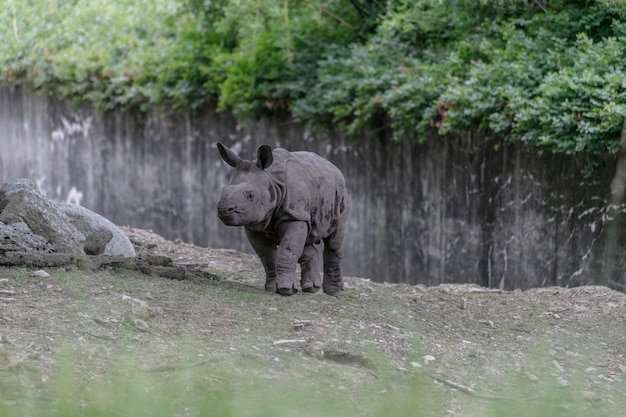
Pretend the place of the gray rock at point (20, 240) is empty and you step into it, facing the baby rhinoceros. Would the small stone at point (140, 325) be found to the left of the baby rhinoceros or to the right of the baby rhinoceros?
right

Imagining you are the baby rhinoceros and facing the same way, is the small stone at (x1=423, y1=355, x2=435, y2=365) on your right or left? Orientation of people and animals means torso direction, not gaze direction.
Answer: on your left

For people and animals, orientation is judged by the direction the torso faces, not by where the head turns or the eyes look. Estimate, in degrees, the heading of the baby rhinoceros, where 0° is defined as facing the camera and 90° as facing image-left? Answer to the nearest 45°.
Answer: approximately 45°

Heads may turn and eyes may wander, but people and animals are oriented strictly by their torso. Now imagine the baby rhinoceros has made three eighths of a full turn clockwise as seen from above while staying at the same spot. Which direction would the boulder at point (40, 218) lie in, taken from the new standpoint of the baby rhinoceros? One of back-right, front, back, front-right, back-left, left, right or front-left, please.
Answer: left

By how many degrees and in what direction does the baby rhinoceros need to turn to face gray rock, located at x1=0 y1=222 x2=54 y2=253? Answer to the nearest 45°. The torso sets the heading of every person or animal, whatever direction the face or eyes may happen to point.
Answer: approximately 45° to its right
